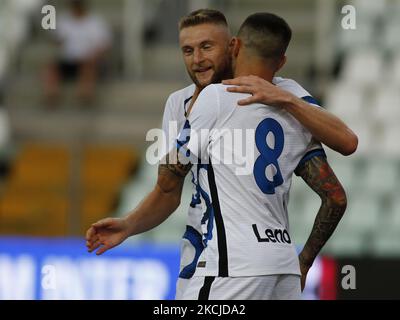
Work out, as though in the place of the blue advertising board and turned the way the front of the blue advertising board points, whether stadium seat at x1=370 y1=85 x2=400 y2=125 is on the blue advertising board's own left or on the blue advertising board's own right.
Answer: on the blue advertising board's own left

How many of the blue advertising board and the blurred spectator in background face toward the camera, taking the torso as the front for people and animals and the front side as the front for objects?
2

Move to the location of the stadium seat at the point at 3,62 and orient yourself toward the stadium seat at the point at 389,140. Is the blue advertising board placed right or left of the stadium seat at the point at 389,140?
right

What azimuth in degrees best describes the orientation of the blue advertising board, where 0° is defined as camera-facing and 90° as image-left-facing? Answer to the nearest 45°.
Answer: approximately 0°

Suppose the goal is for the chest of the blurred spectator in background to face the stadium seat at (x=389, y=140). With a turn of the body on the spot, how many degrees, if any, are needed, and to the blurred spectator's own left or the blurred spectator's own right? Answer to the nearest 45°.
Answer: approximately 45° to the blurred spectator's own left

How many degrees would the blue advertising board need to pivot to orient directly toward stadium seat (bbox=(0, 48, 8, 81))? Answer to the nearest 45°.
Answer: approximately 180°

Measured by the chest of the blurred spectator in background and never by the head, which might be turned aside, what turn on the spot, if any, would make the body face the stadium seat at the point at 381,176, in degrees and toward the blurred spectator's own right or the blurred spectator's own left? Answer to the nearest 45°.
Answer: approximately 45° to the blurred spectator's own left
